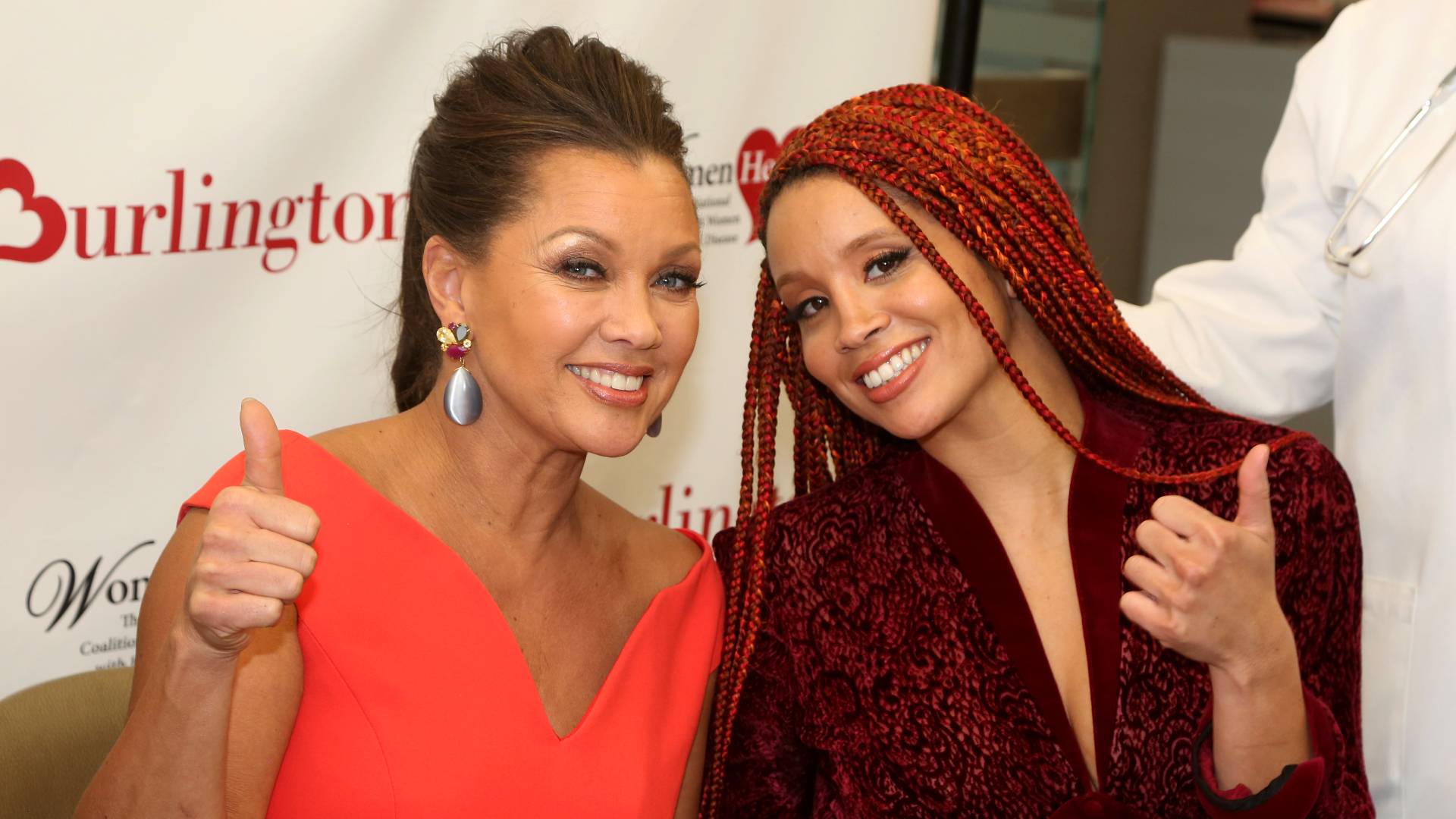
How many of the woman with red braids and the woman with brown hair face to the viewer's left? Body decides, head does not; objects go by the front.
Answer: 0

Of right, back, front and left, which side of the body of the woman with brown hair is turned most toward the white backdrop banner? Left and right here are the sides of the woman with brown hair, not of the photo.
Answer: back

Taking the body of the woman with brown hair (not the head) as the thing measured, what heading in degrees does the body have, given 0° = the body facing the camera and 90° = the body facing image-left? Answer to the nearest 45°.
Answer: approximately 315°

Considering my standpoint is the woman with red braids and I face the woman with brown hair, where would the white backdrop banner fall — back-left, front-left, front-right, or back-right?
front-right

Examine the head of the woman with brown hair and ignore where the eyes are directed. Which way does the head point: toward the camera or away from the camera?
toward the camera

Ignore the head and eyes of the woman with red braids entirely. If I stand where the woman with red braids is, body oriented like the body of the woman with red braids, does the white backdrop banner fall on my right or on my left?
on my right

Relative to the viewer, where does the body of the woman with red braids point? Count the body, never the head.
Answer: toward the camera
